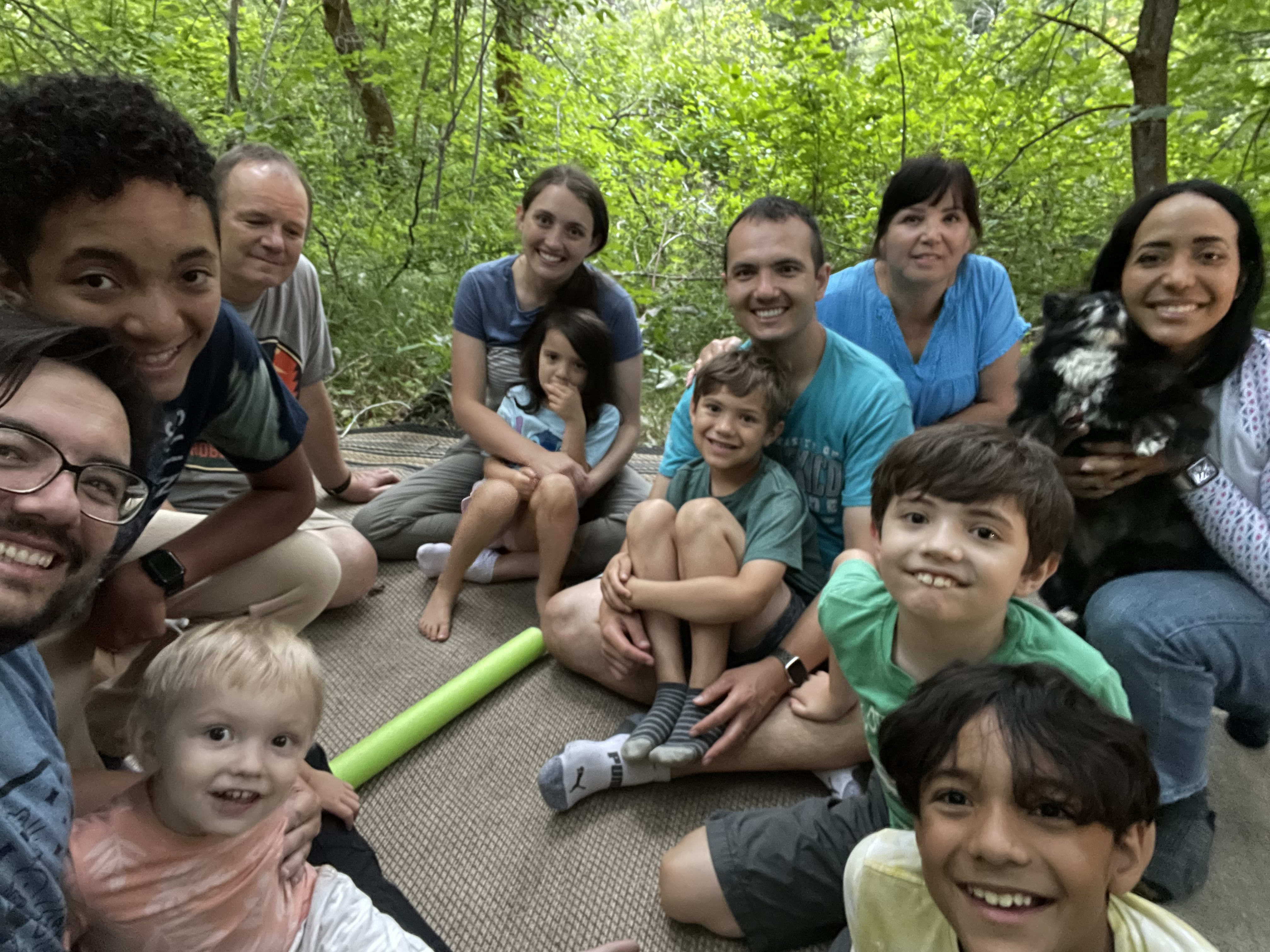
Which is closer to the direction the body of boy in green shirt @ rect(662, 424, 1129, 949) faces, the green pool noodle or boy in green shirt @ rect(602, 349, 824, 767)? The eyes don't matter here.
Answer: the green pool noodle

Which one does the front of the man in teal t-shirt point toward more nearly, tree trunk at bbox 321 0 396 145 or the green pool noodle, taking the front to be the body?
the green pool noodle

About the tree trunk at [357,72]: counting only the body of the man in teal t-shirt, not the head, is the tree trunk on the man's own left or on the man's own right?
on the man's own right

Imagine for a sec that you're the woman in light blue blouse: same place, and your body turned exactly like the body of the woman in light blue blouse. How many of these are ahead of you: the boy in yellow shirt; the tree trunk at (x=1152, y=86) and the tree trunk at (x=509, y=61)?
1

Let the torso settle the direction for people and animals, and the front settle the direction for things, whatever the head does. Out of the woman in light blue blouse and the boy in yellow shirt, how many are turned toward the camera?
2

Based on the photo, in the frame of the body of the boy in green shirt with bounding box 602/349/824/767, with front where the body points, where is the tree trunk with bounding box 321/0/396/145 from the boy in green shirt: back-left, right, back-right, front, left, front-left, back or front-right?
right

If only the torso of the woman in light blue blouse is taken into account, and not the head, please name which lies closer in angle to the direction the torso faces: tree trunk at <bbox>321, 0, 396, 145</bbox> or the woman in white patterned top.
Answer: the woman in white patterned top

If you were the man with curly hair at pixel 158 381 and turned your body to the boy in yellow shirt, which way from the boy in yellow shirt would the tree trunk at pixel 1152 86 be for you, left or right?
left

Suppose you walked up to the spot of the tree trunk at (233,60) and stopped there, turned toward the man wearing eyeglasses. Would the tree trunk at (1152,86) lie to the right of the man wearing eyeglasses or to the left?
left

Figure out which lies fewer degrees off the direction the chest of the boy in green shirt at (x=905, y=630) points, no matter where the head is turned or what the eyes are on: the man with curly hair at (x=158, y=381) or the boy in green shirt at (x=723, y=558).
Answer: the man with curly hair

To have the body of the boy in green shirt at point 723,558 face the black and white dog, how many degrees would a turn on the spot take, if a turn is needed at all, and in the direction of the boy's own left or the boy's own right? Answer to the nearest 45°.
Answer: approximately 135° to the boy's own left

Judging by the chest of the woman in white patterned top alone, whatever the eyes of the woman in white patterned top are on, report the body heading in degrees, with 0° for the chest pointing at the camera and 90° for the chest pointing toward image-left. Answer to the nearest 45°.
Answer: approximately 45°
